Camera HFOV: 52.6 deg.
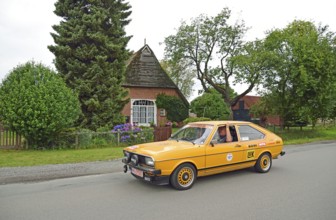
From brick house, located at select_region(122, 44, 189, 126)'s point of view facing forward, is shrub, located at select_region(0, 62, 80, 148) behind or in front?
in front

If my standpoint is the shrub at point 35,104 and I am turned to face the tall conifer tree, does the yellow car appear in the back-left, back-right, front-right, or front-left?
back-right

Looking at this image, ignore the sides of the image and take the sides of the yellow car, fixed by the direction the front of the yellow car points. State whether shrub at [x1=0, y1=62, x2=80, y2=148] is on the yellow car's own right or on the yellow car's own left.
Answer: on the yellow car's own right

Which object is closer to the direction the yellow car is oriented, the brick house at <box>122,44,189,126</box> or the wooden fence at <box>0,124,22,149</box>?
the wooden fence

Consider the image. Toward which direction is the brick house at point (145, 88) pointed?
toward the camera

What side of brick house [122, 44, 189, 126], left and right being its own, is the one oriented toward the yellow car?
front

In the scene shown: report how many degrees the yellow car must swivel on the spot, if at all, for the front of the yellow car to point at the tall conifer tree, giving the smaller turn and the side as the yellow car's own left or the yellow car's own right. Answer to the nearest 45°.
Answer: approximately 90° to the yellow car's own right

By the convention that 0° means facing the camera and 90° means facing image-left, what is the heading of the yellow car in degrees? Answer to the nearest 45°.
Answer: approximately 45°

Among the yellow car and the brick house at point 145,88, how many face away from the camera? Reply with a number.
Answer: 0
